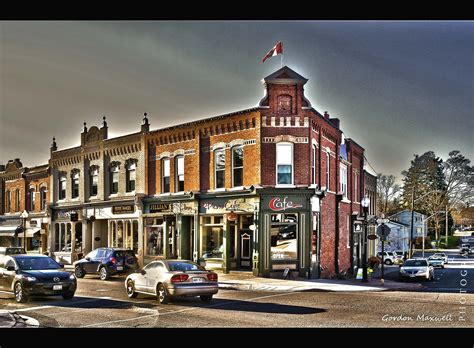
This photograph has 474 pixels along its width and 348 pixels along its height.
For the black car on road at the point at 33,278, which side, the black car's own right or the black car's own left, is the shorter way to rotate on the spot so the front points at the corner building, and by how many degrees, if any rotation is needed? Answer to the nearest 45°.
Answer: approximately 90° to the black car's own left

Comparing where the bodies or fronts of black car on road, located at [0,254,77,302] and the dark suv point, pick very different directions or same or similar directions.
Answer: very different directions

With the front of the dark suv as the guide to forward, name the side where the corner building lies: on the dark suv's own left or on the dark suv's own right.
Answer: on the dark suv's own right

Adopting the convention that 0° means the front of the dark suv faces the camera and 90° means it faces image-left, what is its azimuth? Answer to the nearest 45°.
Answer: approximately 135°

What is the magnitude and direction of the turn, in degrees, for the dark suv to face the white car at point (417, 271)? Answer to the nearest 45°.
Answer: approximately 135° to its right

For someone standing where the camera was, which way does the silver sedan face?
facing away from the viewer and to the left of the viewer
